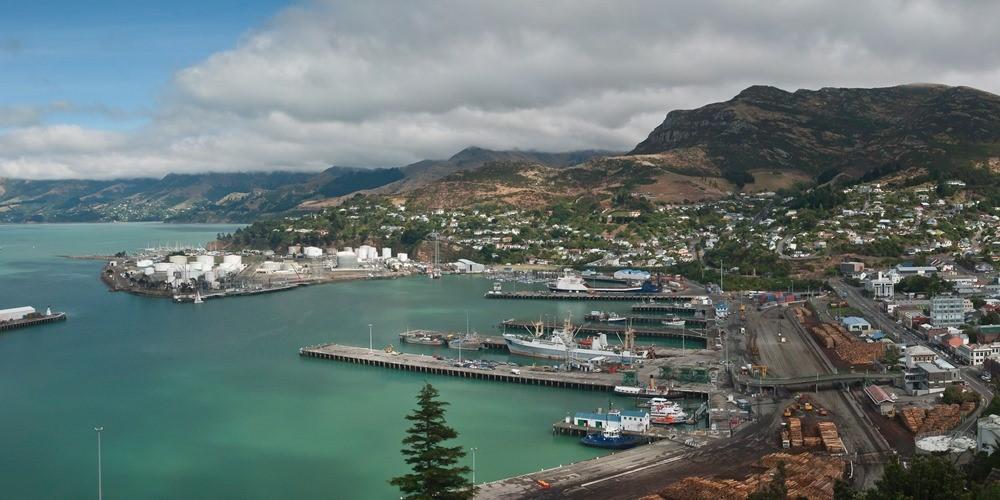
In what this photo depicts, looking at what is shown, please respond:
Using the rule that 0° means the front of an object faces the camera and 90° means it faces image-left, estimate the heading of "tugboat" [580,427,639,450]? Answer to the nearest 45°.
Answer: approximately 90°

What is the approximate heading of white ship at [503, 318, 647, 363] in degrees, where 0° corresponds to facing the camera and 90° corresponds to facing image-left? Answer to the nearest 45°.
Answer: approximately 90°

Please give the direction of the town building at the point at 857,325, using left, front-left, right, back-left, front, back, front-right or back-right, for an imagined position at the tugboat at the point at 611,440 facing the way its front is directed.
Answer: back-right

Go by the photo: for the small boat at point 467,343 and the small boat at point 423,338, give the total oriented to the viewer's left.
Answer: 2

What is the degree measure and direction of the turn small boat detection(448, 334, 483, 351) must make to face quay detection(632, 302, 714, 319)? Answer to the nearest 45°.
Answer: approximately 135° to its right

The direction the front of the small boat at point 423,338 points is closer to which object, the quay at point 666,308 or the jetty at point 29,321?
the jetty

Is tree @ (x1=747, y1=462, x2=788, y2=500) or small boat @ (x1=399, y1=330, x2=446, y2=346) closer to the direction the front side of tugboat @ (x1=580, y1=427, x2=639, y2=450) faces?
the small boat

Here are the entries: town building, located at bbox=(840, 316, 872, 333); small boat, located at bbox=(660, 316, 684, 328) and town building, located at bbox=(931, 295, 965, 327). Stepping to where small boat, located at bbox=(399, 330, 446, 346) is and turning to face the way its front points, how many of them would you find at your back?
3

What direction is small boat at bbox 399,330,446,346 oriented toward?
to the viewer's left
